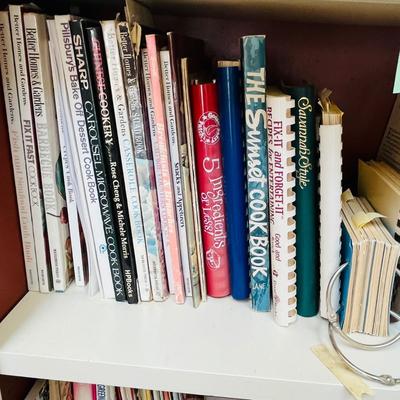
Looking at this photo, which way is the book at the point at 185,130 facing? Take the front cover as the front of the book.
to the viewer's right

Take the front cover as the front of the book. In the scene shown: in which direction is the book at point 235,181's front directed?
to the viewer's right

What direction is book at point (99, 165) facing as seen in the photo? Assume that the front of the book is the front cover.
to the viewer's right

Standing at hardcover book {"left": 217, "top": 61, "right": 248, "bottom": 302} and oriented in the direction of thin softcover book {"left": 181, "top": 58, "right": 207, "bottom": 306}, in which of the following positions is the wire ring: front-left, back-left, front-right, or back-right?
back-left

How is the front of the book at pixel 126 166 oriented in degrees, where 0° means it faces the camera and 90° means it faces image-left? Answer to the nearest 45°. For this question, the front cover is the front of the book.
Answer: approximately 270°

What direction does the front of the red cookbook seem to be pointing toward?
to the viewer's right

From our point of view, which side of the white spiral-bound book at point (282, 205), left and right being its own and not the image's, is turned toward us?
right
